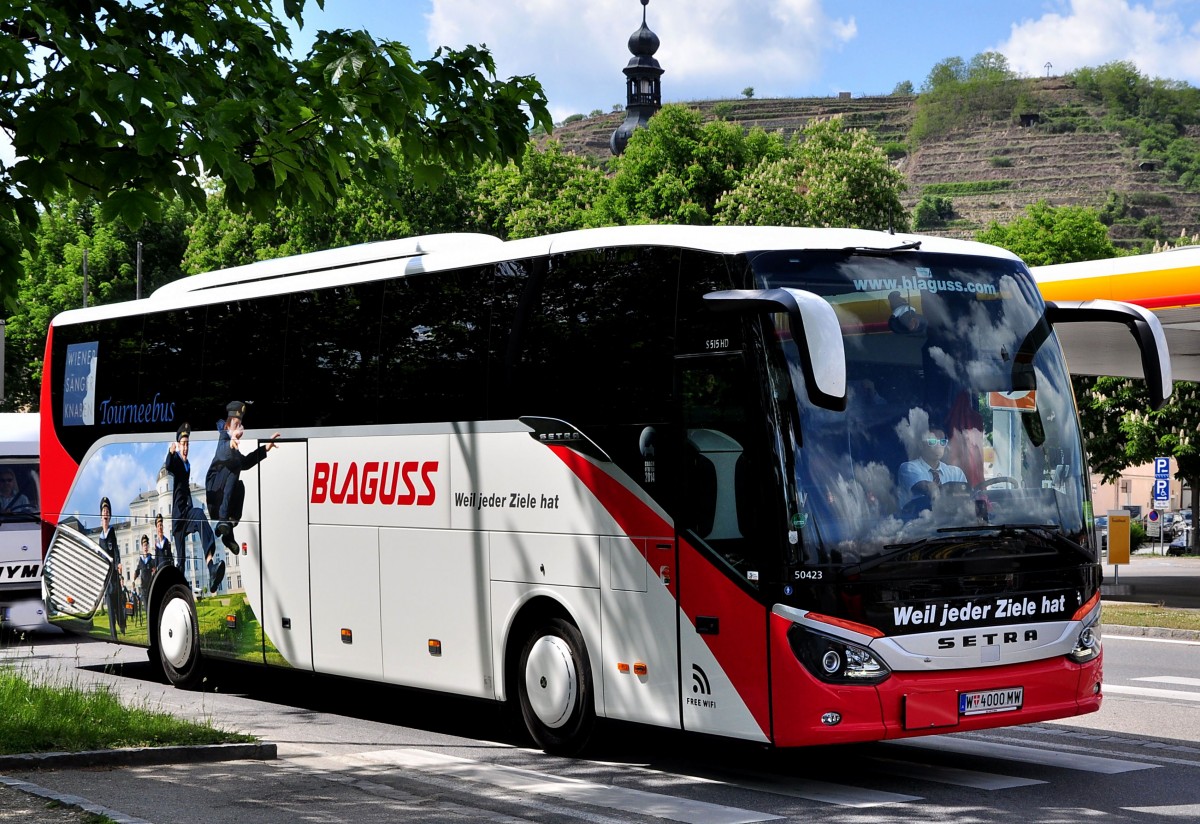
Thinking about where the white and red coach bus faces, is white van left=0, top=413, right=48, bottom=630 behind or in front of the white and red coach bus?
behind

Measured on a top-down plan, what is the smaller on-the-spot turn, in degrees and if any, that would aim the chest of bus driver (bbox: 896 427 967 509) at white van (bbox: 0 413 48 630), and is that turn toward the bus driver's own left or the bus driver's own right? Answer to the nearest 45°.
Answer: approximately 180°

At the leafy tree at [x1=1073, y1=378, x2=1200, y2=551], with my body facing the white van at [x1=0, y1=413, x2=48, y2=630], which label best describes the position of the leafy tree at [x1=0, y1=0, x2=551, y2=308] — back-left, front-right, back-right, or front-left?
front-left

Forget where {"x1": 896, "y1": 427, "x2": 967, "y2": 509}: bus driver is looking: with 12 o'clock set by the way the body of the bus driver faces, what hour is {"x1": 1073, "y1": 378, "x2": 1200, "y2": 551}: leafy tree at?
The leafy tree is roughly at 8 o'clock from the bus driver.

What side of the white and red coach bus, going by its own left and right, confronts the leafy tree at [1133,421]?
left

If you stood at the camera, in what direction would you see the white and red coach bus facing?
facing the viewer and to the right of the viewer
